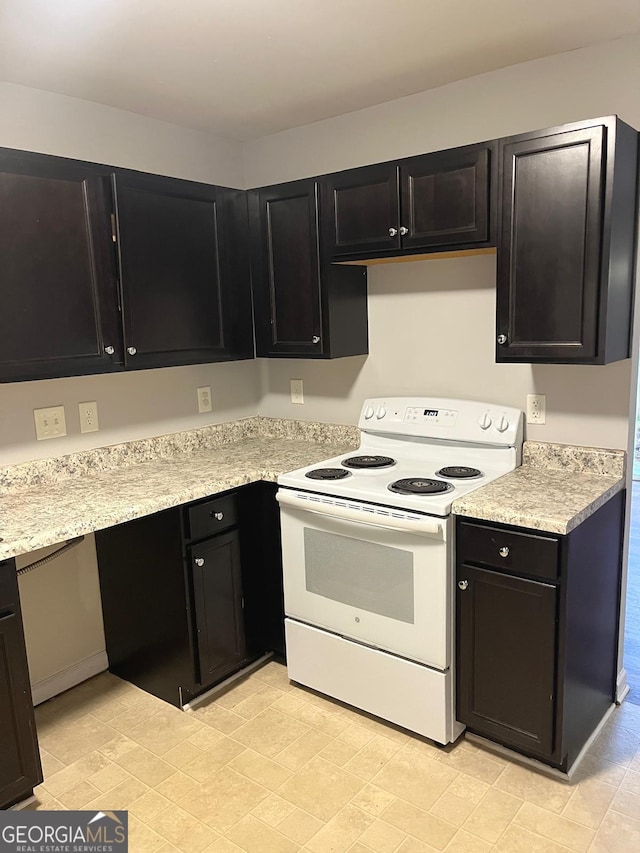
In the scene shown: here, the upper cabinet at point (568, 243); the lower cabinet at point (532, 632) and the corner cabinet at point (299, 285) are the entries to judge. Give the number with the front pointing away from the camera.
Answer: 0

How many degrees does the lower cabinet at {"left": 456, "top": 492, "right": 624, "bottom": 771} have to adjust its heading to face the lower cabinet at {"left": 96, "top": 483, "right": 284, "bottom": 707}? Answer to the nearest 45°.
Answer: approximately 45° to its right

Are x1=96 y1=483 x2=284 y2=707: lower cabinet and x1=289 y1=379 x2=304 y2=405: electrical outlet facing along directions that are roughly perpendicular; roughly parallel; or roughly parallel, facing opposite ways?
roughly perpendicular

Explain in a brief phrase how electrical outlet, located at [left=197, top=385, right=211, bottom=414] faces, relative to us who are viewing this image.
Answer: facing the viewer and to the right of the viewer

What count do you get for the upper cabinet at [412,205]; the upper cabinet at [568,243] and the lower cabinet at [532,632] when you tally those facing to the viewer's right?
0

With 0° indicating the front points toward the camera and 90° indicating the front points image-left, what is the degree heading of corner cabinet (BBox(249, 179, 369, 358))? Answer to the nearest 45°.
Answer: approximately 45°

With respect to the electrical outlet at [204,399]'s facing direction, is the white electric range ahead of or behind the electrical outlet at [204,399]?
ahead

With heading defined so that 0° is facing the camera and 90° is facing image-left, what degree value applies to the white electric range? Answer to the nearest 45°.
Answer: approximately 45°

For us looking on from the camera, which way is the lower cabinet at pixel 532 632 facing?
facing the viewer and to the left of the viewer
